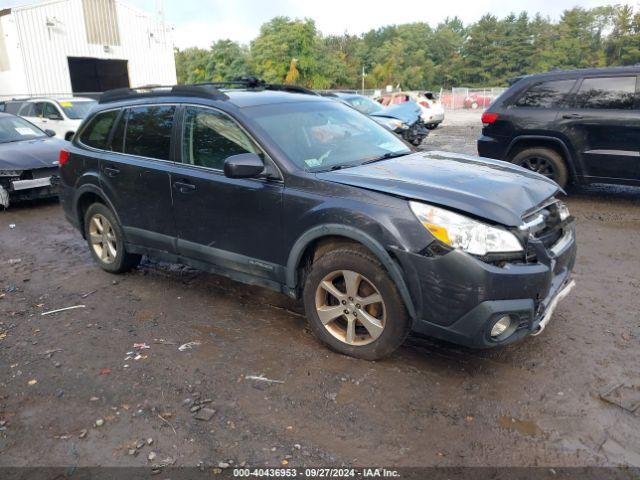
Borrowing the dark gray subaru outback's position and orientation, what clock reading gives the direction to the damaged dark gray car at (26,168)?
The damaged dark gray car is roughly at 6 o'clock from the dark gray subaru outback.

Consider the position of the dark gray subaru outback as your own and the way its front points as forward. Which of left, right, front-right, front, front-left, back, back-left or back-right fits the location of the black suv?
left

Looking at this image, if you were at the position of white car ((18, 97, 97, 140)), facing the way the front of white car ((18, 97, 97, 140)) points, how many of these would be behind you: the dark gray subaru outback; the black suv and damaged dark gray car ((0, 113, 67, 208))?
0

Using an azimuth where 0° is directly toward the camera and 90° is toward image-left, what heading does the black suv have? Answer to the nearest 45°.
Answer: approximately 270°

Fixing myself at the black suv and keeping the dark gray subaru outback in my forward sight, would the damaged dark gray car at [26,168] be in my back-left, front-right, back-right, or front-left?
front-right

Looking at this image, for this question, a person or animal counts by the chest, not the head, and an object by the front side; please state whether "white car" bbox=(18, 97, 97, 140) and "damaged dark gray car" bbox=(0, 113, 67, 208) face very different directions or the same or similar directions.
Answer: same or similar directions

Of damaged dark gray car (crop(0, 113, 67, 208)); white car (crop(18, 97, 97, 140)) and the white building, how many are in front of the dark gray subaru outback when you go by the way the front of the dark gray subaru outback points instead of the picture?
0

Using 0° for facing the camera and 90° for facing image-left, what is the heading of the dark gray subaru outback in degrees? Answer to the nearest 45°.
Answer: approximately 315°

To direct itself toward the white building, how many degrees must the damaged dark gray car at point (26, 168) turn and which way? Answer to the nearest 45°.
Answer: approximately 135° to its left

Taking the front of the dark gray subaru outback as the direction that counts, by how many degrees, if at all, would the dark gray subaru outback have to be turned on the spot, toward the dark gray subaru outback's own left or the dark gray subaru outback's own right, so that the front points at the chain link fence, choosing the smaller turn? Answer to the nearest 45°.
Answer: approximately 135° to the dark gray subaru outback's own left

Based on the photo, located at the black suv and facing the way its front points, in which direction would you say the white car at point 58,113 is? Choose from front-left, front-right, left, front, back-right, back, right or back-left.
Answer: back

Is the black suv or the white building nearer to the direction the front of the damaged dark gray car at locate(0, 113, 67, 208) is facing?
the black suv

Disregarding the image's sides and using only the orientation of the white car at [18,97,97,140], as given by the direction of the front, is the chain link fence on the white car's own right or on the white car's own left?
on the white car's own left

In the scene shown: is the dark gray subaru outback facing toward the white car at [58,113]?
no

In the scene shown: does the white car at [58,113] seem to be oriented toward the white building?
no

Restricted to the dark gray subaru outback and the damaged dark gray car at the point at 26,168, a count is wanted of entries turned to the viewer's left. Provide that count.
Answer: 0

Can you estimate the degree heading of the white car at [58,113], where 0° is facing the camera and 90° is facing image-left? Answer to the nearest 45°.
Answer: approximately 315°

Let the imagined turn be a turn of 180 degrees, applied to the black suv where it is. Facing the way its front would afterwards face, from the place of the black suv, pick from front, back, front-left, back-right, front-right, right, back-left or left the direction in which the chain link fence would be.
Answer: right
